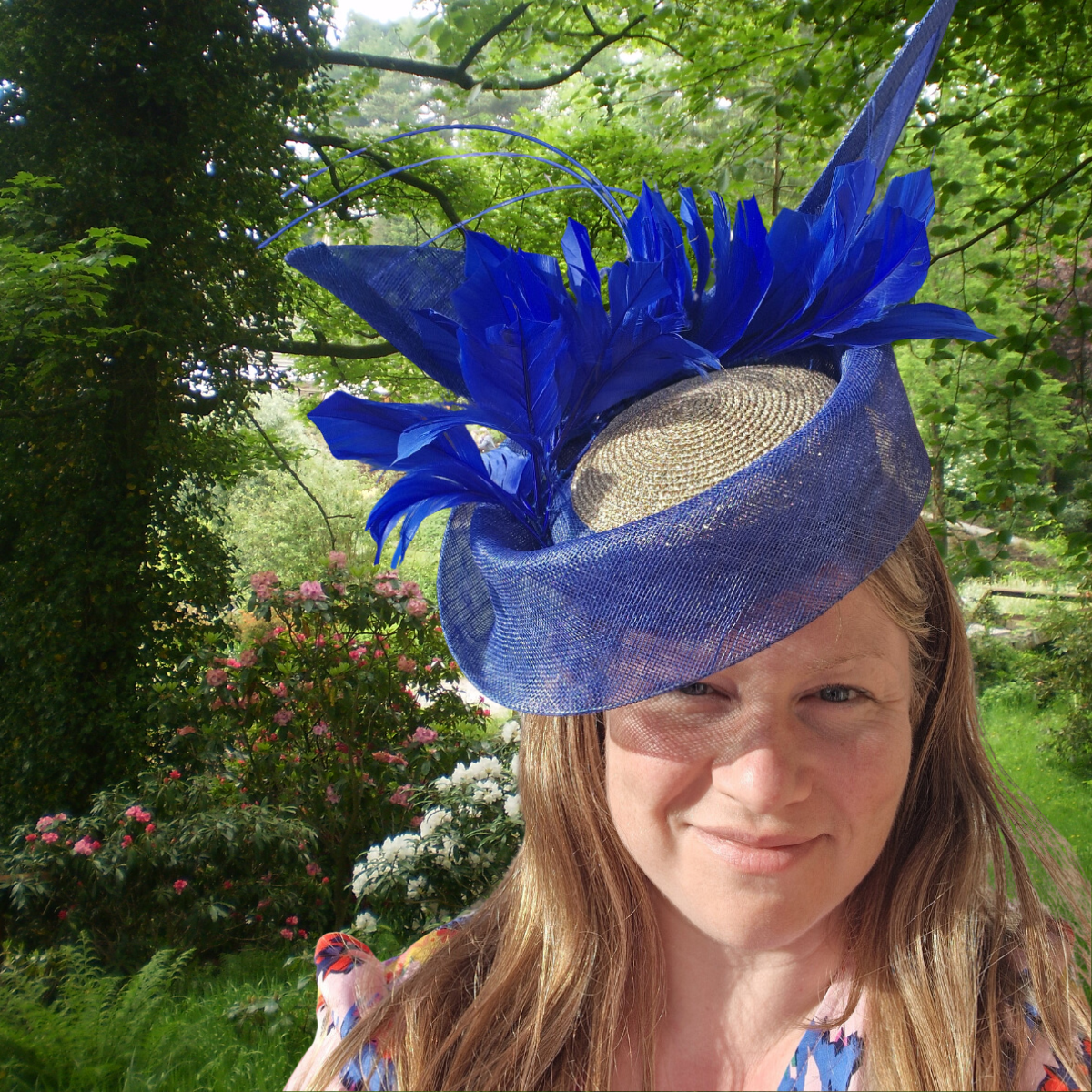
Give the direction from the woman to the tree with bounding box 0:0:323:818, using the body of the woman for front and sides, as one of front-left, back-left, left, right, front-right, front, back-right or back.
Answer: back-right

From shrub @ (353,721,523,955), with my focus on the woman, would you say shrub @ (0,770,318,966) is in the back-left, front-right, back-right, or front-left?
back-right

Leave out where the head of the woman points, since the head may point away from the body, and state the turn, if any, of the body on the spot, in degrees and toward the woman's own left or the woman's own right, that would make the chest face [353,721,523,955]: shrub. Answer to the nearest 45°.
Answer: approximately 180°

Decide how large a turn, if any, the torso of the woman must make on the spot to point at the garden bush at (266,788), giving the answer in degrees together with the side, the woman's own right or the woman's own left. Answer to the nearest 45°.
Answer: approximately 135° to the woman's own right

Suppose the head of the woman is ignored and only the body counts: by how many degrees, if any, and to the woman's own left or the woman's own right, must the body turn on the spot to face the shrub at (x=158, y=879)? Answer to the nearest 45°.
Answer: approximately 135° to the woman's own right

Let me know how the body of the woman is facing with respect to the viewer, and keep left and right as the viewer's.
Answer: facing the viewer
